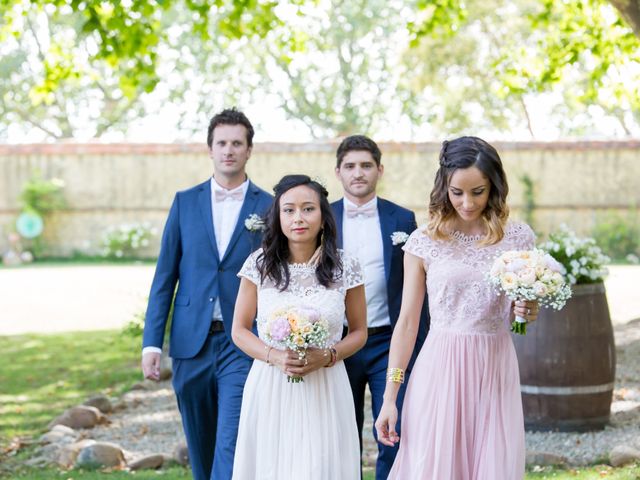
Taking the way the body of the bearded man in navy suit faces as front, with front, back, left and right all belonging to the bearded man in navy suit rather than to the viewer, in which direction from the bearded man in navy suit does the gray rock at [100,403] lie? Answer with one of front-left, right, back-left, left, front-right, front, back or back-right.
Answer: back-right

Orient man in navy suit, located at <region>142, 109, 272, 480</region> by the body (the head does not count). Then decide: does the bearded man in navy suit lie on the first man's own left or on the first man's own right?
on the first man's own left

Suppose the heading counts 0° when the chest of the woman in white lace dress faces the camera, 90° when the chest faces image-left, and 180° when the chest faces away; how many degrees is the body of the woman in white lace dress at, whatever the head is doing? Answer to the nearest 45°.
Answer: approximately 0°

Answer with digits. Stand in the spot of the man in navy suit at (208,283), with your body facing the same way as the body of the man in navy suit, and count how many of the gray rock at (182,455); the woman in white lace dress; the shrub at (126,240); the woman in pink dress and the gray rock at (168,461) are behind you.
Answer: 3

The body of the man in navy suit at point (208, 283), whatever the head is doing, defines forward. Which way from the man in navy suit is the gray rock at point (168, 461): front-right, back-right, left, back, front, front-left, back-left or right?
back

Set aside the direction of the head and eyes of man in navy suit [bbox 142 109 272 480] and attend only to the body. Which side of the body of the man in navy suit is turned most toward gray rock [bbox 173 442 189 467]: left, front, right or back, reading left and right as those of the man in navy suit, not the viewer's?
back

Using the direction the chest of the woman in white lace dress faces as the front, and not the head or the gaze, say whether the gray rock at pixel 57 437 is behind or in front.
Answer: behind

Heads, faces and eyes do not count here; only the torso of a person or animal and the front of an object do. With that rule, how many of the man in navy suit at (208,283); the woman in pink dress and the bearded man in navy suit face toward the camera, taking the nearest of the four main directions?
3

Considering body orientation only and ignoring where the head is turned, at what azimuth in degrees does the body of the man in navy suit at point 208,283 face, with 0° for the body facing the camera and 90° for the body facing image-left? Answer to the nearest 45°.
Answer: approximately 0°

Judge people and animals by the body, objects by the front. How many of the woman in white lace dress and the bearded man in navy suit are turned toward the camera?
2
